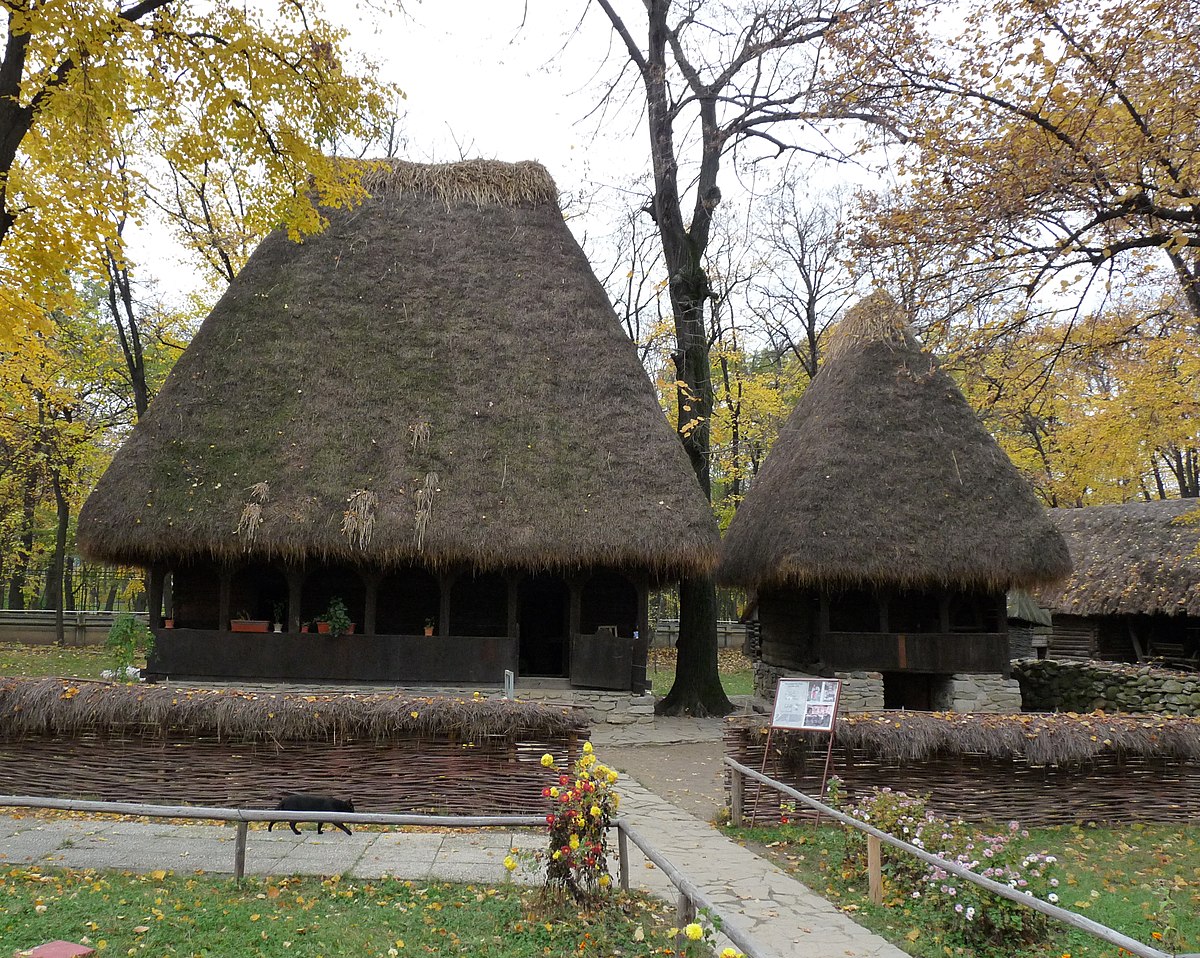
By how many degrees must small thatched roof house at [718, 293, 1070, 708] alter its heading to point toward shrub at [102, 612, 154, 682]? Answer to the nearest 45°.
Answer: approximately 45° to its right

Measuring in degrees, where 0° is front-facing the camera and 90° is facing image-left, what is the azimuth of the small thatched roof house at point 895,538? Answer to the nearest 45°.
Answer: approximately 0°

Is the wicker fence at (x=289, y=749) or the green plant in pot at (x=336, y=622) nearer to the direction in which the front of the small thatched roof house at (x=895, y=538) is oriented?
the wicker fence

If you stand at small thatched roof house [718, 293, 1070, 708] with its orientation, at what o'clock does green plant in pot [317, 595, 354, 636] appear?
The green plant in pot is roughly at 2 o'clock from the small thatched roof house.

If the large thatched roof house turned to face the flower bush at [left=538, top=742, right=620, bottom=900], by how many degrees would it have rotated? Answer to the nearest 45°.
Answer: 0° — it already faces it

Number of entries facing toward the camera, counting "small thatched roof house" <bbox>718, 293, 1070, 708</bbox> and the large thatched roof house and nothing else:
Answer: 2

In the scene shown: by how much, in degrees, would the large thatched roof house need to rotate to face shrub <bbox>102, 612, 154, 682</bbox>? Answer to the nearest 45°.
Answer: approximately 90° to its right

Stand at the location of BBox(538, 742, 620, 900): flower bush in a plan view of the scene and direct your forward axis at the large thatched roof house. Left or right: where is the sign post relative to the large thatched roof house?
right

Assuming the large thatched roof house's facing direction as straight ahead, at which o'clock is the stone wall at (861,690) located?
The stone wall is roughly at 9 o'clock from the large thatched roof house.

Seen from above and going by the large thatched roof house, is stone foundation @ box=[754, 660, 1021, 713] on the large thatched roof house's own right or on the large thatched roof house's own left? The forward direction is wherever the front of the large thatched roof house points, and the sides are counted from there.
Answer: on the large thatched roof house's own left

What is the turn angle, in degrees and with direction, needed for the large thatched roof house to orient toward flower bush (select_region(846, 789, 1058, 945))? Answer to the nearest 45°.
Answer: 0° — it already faces it

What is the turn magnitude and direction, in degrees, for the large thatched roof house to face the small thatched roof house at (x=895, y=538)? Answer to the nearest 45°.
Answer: approximately 90° to its left

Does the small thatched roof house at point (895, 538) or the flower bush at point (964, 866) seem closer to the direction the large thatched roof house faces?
the flower bush
